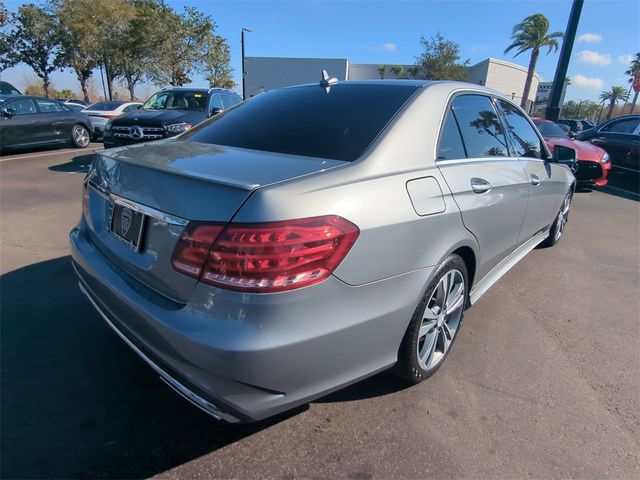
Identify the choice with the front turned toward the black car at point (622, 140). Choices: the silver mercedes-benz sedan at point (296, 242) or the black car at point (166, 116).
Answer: the silver mercedes-benz sedan

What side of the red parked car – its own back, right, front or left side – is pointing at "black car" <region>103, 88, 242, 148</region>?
right

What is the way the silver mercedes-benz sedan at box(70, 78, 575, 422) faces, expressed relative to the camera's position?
facing away from the viewer and to the right of the viewer

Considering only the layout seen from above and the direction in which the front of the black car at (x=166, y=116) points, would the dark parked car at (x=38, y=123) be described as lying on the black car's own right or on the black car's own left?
on the black car's own right

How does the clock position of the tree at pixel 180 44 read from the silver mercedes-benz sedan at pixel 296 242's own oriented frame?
The tree is roughly at 10 o'clock from the silver mercedes-benz sedan.

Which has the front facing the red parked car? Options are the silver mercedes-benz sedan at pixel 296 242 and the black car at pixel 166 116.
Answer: the silver mercedes-benz sedan

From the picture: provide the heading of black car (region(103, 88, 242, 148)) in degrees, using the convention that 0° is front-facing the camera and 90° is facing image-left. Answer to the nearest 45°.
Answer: approximately 45°

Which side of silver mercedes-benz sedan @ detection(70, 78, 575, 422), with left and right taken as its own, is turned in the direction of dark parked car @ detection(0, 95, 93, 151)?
left

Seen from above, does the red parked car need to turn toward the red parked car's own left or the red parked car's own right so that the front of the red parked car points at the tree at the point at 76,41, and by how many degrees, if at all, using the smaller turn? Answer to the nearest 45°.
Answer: approximately 135° to the red parked car's own right

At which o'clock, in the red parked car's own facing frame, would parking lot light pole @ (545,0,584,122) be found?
The parking lot light pole is roughly at 7 o'clock from the red parked car.

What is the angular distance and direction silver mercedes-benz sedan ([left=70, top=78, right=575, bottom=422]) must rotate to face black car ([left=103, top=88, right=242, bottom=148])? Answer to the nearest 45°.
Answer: approximately 90° to its left

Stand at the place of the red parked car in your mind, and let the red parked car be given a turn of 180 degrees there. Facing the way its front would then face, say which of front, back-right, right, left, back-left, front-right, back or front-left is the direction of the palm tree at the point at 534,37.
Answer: front-right
